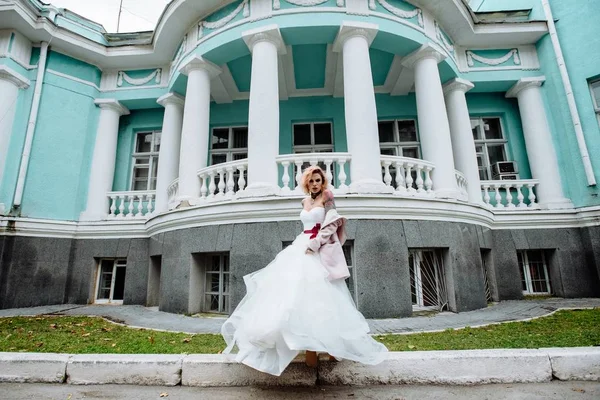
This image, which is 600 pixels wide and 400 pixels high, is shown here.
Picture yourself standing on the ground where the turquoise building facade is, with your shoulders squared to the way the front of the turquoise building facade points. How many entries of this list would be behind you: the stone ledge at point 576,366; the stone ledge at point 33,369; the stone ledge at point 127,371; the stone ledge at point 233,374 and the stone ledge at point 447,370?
0

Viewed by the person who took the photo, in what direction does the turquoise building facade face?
facing the viewer

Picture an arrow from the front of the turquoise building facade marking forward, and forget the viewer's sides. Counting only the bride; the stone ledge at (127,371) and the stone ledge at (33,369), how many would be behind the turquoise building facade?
0

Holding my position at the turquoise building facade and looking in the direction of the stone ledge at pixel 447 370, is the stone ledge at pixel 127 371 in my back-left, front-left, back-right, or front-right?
front-right

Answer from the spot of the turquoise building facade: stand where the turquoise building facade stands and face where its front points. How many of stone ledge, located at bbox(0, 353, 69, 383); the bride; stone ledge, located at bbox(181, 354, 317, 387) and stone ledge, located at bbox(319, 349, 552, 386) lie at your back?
0

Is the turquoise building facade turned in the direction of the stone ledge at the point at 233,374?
yes

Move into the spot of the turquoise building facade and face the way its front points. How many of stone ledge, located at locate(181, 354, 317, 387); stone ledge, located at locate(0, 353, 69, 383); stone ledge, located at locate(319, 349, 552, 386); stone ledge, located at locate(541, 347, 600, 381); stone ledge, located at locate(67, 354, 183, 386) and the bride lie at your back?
0

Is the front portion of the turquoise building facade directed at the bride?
yes

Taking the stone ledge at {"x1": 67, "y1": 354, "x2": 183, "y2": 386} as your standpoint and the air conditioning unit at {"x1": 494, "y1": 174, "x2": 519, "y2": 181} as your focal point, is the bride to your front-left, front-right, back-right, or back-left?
front-right

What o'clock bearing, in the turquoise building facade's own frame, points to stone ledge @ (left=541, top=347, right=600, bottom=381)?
The stone ledge is roughly at 11 o'clock from the turquoise building facade.

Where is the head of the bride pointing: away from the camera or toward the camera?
toward the camera

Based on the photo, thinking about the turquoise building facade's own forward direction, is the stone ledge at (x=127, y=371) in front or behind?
in front

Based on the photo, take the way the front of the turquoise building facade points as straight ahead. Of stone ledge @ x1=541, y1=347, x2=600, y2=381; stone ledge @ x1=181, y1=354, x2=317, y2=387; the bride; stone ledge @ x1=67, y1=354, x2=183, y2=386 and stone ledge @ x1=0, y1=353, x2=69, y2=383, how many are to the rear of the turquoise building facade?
0

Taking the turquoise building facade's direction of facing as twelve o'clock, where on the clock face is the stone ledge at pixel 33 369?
The stone ledge is roughly at 1 o'clock from the turquoise building facade.
